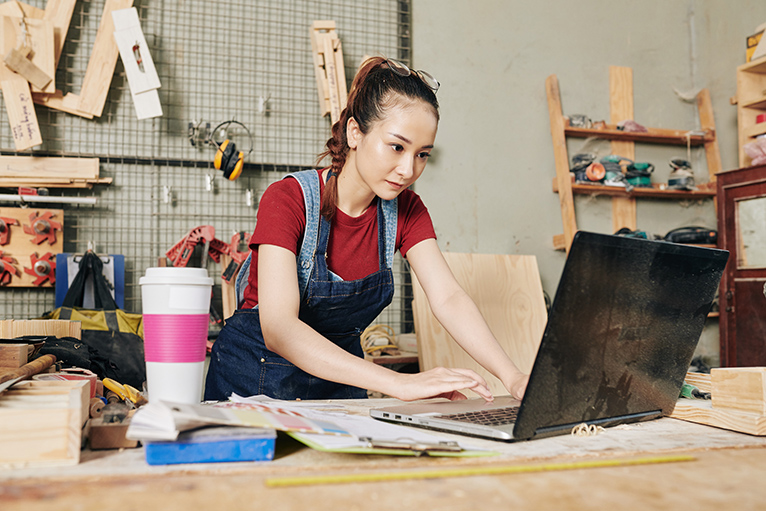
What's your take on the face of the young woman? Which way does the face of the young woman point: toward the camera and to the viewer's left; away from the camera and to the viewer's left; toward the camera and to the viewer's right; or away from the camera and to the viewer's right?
toward the camera and to the viewer's right

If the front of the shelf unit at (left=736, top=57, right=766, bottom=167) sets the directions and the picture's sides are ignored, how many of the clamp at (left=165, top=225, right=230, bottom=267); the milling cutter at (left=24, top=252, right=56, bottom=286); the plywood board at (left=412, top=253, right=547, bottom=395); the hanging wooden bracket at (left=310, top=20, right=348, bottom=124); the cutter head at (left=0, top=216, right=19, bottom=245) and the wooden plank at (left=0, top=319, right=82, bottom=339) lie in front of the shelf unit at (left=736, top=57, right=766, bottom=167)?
6

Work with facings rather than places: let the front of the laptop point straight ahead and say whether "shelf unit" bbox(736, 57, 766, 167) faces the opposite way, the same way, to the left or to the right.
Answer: to the left

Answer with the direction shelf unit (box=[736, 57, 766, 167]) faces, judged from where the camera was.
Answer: facing the viewer and to the left of the viewer

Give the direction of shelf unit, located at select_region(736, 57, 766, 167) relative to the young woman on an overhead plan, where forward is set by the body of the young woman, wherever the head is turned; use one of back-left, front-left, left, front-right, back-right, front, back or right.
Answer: left

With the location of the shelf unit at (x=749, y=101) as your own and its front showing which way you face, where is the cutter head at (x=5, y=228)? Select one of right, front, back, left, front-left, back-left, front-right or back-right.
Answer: front

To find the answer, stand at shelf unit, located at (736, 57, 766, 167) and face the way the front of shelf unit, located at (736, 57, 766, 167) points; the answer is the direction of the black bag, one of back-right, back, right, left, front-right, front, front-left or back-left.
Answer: front

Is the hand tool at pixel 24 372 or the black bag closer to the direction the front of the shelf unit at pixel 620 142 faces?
the hand tool

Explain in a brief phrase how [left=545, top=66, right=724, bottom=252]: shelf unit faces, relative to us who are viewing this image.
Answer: facing the viewer

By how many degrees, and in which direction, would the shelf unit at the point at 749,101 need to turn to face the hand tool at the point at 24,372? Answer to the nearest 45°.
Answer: approximately 45° to its left

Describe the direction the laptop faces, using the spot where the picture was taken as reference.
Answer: facing away from the viewer and to the left of the viewer

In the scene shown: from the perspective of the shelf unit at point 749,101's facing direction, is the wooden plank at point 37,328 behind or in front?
in front

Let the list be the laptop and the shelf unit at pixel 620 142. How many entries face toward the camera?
1
